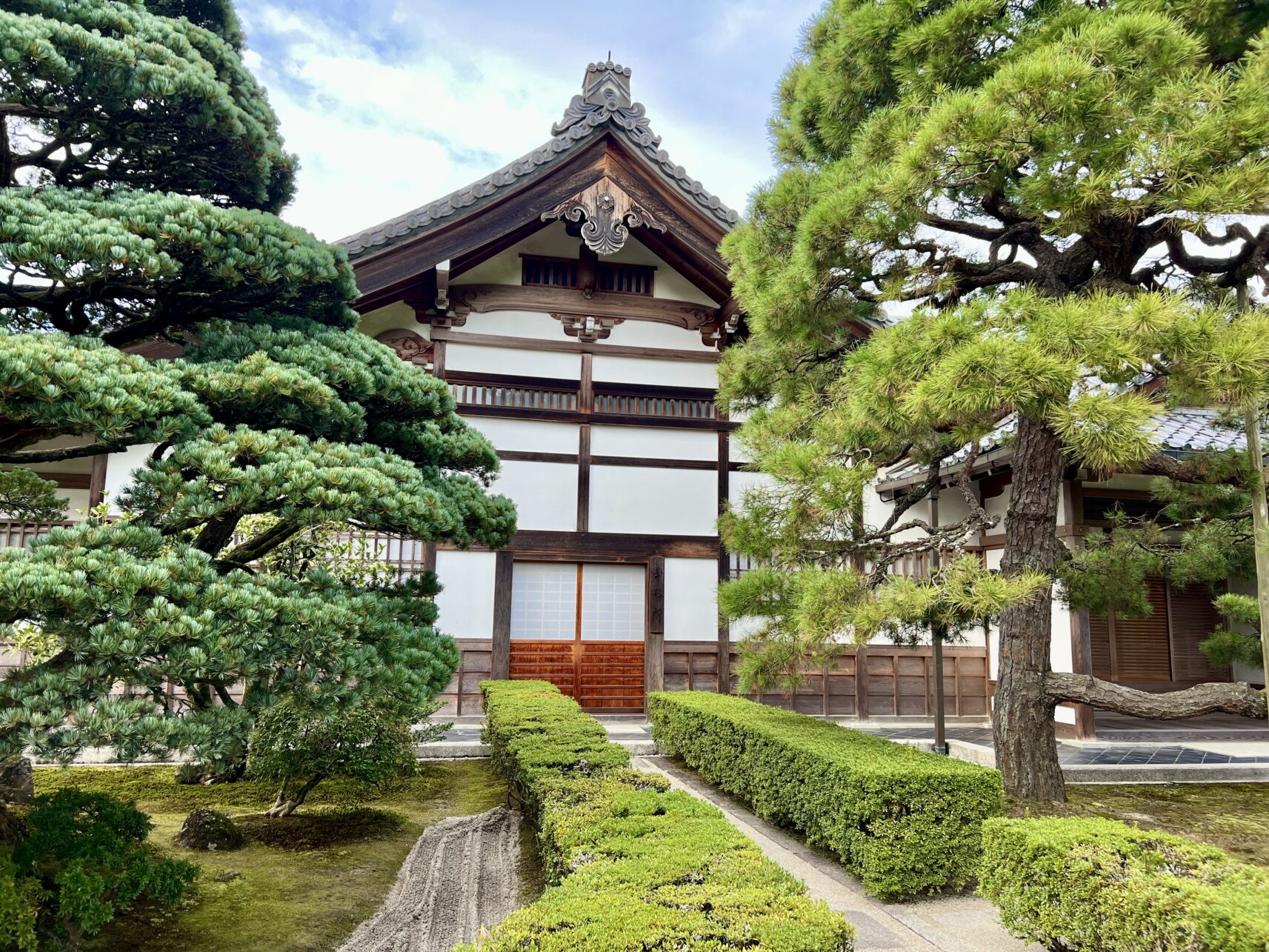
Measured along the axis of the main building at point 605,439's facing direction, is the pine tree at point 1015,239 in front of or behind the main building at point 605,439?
in front

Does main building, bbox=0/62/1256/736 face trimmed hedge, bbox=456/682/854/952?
yes

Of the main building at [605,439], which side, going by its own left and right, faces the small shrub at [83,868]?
front

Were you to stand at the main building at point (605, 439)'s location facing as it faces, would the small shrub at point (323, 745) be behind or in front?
in front

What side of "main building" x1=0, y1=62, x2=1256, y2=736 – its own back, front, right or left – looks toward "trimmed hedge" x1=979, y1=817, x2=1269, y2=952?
front

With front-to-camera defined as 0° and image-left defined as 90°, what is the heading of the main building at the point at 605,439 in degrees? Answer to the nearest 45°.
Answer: approximately 0°
